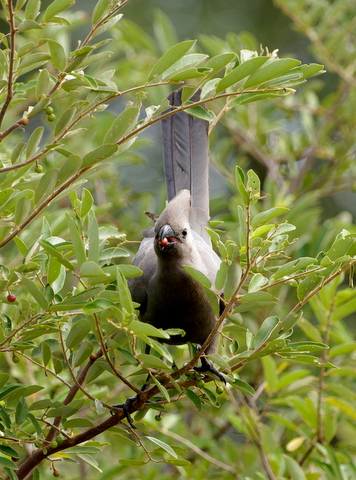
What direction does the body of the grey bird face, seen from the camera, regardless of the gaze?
toward the camera
